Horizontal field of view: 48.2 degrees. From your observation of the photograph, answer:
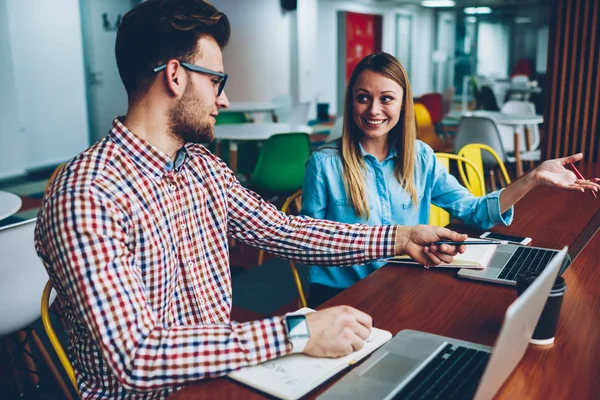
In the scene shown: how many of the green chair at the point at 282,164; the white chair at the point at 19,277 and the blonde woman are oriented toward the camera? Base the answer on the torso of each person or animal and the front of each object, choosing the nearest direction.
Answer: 1

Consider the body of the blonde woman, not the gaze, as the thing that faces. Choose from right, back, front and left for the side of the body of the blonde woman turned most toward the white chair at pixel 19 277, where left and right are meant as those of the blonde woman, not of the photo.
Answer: right

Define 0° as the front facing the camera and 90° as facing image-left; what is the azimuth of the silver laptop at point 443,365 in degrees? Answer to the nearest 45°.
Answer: approximately 135°

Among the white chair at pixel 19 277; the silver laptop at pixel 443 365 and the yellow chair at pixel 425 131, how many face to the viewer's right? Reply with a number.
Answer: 1

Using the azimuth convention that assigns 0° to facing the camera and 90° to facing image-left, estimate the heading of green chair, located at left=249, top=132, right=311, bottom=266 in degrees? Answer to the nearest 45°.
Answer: approximately 135°

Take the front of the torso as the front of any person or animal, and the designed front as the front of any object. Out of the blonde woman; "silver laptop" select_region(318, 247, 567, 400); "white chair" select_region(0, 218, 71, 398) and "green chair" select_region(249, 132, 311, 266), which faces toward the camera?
the blonde woman

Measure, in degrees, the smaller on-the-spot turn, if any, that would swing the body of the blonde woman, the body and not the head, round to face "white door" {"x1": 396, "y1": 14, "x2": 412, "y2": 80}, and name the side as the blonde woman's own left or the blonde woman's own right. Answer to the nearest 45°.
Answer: approximately 180°

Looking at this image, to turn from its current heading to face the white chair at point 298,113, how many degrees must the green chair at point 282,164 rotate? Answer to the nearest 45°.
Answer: approximately 45° to its right
